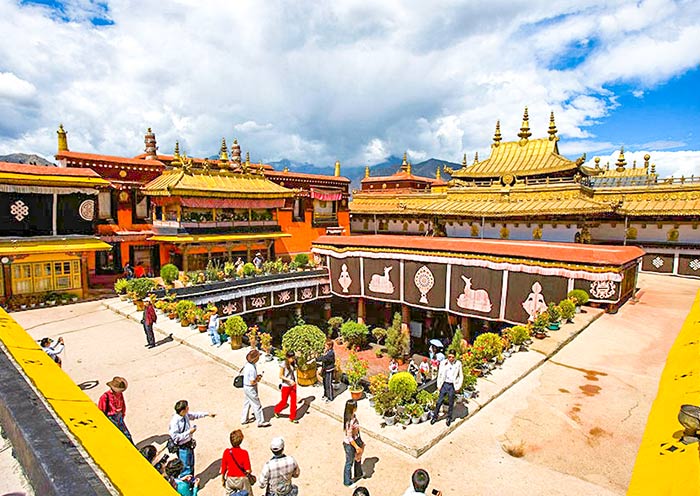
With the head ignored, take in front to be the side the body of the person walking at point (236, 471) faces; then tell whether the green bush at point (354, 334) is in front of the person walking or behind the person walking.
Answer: in front

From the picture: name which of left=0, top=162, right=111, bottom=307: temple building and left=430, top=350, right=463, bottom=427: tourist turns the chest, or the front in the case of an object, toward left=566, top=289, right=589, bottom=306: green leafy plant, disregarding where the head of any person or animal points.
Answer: the temple building

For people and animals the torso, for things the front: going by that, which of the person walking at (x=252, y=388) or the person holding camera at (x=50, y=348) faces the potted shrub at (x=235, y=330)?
the person holding camera

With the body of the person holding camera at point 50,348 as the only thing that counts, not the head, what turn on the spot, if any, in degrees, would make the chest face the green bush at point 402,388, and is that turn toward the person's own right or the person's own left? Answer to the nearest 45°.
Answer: approximately 45° to the person's own right

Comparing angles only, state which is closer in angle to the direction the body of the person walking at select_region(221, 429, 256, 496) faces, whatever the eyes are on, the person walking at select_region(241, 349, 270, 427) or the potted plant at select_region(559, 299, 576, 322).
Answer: the person walking

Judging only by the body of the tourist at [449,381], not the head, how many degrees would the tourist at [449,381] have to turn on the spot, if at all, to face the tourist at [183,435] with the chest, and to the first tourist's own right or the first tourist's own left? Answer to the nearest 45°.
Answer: approximately 45° to the first tourist's own right

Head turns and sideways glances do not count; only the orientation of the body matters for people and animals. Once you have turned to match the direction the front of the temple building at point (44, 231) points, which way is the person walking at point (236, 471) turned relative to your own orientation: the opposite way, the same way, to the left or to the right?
the opposite way

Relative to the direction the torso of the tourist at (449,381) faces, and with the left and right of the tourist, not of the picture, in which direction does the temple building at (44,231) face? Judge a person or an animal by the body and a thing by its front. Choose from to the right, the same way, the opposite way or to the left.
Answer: to the left

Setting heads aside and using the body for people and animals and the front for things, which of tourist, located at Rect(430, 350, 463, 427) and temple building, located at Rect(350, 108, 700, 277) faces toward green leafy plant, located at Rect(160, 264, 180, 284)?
the temple building

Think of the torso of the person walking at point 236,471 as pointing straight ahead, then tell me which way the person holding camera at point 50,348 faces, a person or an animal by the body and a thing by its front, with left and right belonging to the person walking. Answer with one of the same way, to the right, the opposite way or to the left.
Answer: to the right

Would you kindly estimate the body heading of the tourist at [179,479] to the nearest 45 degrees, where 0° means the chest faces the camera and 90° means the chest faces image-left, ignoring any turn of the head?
approximately 225°

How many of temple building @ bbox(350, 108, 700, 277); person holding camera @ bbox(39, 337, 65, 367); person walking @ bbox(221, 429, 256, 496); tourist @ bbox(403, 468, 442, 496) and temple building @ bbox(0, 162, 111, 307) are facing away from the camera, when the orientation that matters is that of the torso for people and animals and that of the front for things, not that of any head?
2

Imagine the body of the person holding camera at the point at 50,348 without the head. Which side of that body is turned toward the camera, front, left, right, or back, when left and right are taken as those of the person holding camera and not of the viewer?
right

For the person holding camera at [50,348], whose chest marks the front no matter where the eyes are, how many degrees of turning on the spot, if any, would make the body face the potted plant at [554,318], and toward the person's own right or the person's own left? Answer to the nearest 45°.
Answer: approximately 45° to the person's own right

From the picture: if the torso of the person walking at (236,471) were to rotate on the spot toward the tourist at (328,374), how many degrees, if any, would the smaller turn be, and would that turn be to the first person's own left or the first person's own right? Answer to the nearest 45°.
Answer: approximately 45° to the first person's own right

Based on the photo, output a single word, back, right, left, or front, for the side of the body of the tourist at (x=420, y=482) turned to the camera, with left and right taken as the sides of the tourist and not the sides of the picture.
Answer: back

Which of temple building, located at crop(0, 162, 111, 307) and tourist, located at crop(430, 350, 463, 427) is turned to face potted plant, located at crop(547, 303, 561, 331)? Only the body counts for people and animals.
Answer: the temple building

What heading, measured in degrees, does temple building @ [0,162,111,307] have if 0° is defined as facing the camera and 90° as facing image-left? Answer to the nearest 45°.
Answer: approximately 315°
